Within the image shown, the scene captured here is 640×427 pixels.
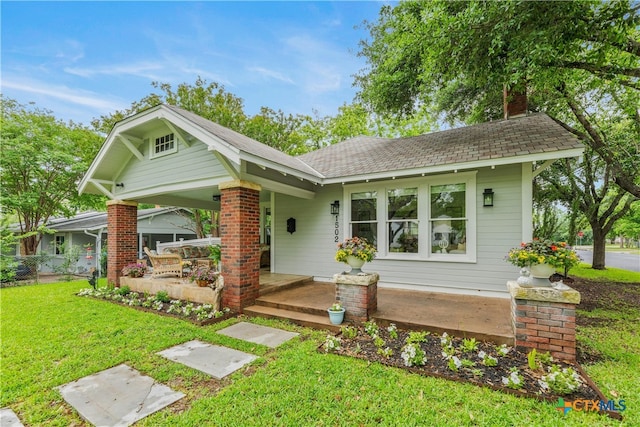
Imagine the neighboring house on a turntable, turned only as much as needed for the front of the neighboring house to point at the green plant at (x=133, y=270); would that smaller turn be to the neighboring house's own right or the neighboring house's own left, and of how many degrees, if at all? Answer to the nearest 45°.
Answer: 0° — it already faces it

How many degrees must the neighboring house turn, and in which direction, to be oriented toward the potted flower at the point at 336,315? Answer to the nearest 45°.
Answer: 0° — it already faces it

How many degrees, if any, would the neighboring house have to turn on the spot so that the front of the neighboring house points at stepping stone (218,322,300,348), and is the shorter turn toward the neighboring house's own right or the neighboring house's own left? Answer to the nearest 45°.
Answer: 0° — it already faces it

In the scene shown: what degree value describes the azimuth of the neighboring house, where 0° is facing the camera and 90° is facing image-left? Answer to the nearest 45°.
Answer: approximately 0°

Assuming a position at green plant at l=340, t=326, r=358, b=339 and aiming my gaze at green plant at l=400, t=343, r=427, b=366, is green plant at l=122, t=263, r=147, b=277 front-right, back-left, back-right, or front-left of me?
back-right

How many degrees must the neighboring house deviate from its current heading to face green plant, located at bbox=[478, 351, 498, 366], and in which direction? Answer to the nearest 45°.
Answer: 0° — it already faces it
